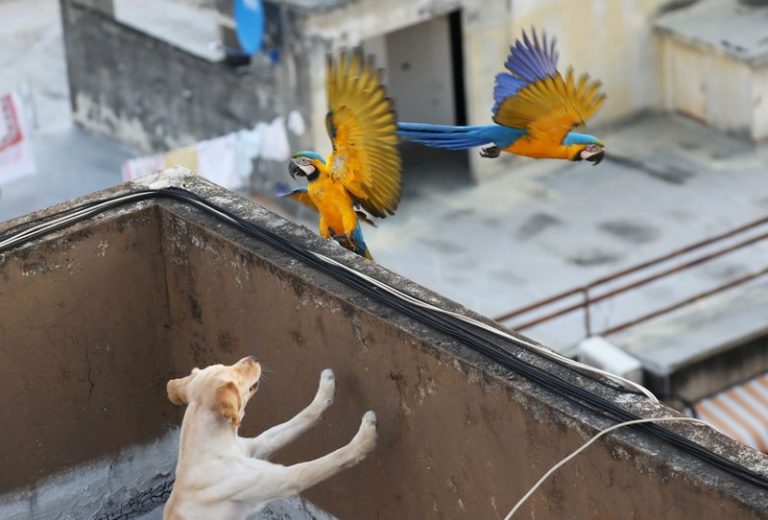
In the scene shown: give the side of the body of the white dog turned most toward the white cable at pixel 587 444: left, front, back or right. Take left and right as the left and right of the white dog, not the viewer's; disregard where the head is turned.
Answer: right

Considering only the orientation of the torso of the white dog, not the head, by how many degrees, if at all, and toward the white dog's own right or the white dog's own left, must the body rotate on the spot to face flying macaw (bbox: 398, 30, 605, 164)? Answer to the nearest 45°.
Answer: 0° — it already faces it

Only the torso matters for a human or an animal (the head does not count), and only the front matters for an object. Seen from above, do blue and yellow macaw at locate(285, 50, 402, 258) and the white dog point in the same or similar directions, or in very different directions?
very different directions

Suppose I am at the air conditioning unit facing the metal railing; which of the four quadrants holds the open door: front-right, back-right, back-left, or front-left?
front-left

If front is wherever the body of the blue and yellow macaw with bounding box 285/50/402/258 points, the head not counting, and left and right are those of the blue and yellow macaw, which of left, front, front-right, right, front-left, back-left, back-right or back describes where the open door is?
back-right

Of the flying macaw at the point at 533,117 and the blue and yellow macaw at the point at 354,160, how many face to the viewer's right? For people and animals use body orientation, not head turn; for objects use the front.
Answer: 1

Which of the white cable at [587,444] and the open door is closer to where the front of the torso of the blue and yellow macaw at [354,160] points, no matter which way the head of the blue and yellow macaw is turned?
the white cable

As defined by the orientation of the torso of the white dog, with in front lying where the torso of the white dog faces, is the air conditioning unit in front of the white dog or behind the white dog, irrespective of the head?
in front

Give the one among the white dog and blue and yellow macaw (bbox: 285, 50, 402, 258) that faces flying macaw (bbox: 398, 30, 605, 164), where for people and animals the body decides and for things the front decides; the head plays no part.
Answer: the white dog

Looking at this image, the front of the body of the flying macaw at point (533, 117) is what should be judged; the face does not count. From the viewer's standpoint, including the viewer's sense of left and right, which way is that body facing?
facing to the right of the viewer
